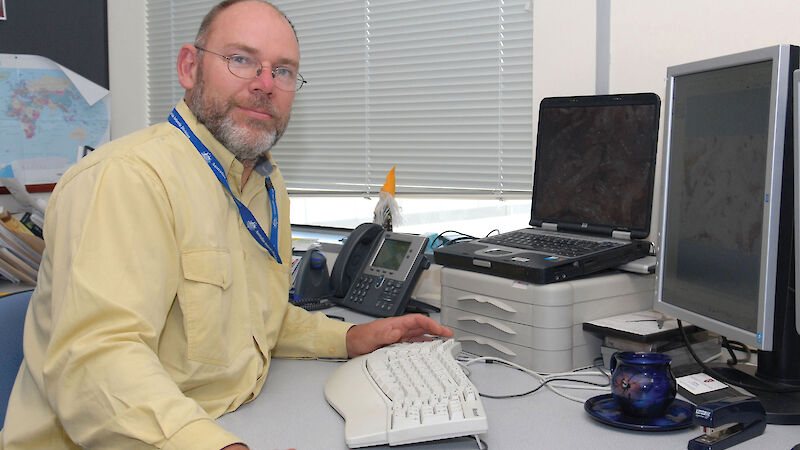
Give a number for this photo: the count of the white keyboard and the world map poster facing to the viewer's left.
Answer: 1

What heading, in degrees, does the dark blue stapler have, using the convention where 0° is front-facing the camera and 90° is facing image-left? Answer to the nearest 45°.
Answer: approximately 45°

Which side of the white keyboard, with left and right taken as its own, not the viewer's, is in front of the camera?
left

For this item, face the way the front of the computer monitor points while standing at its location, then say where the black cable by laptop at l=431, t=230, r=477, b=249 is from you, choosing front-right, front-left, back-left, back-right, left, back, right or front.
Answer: right

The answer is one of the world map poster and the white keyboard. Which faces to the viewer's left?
the white keyboard

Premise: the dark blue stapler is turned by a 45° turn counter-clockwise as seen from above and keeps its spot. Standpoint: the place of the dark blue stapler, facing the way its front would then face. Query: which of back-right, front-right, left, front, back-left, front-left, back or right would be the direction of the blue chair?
right

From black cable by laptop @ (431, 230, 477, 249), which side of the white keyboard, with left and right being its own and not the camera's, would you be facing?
right

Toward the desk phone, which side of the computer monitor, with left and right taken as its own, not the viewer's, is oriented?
right

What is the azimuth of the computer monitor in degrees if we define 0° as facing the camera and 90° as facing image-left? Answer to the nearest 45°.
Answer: approximately 45°

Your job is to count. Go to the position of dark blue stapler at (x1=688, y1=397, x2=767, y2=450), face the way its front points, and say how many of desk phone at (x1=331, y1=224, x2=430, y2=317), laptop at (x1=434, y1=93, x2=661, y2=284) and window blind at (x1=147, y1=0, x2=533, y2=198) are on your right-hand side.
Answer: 3
